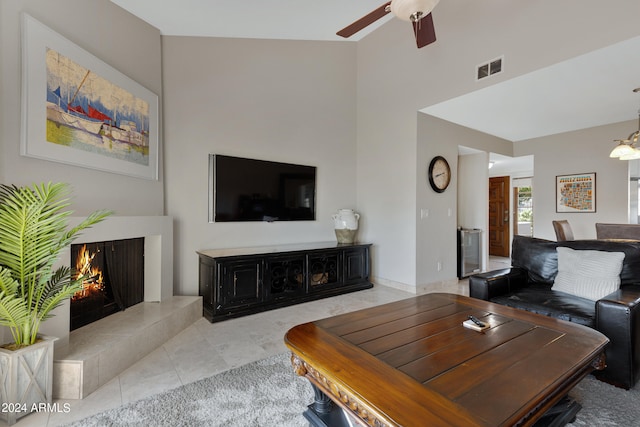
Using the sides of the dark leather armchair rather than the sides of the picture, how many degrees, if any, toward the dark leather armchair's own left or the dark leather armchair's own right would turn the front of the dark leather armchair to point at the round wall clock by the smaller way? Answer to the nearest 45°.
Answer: approximately 90° to the dark leather armchair's own right

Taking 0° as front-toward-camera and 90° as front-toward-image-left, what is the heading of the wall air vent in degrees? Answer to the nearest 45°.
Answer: approximately 45°

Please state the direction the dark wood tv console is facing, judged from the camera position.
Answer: facing the viewer and to the right of the viewer

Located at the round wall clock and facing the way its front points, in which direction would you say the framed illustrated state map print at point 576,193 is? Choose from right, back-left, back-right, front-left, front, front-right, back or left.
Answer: left

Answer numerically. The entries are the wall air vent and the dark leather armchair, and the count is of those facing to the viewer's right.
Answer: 0

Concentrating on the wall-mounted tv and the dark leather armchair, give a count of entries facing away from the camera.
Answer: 0

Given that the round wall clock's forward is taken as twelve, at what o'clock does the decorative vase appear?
The decorative vase is roughly at 4 o'clock from the round wall clock.

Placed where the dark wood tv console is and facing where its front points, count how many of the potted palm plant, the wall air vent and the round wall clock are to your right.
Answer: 1

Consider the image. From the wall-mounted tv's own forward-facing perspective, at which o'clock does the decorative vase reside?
The decorative vase is roughly at 10 o'clock from the wall-mounted tv.

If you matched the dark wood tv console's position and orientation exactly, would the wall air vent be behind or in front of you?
in front

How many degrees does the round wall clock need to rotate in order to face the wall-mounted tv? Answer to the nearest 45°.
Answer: approximately 90° to its right
